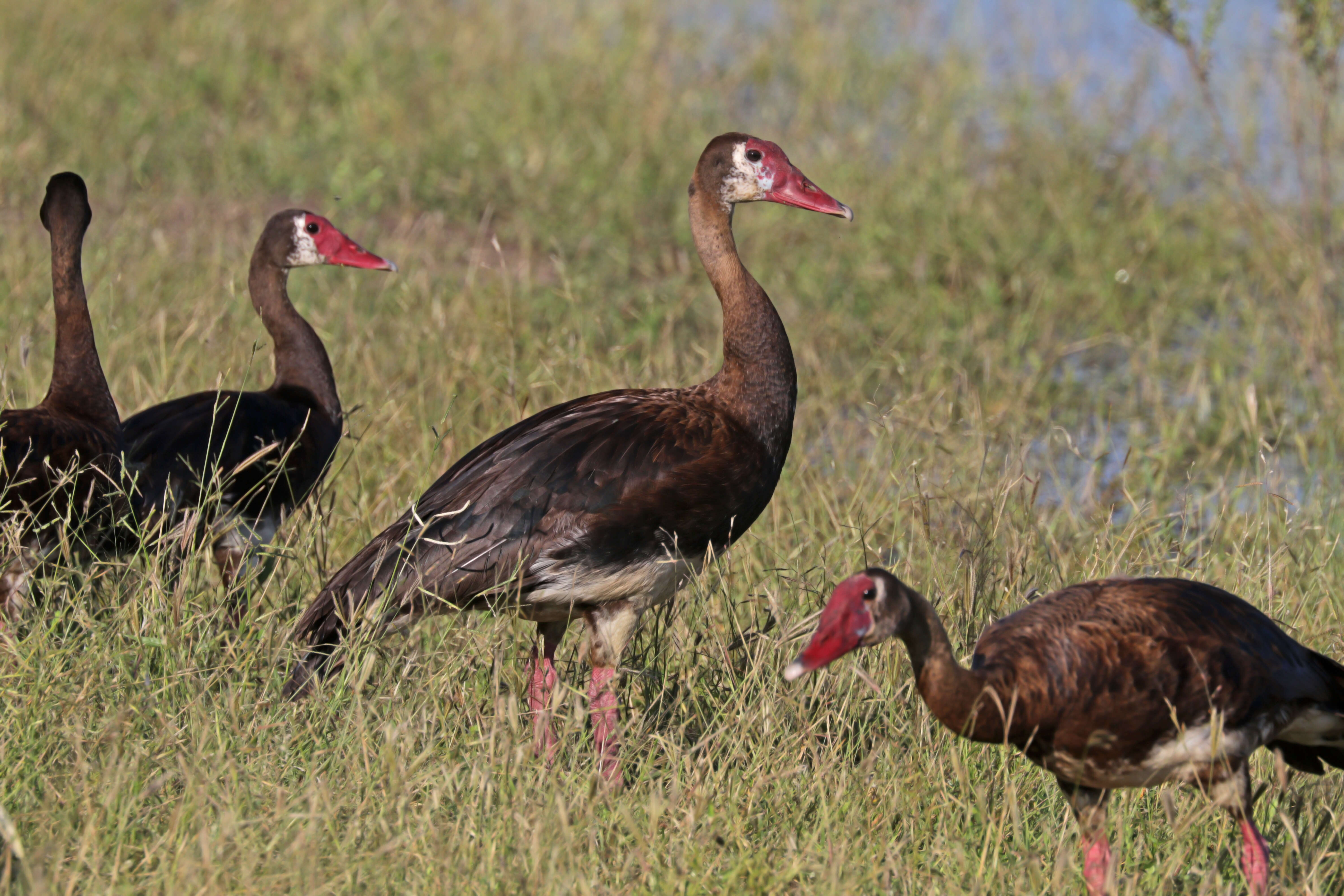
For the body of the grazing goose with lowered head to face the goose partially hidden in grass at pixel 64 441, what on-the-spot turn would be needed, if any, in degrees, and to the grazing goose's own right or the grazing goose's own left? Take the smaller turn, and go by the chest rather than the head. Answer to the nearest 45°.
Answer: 0° — it already faces it

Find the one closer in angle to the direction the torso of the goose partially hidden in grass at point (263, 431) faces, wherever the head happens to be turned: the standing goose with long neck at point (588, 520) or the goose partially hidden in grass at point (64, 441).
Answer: the standing goose with long neck

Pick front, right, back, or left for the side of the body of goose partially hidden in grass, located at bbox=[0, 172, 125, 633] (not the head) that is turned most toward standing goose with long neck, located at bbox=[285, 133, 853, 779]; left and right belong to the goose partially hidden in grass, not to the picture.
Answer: right

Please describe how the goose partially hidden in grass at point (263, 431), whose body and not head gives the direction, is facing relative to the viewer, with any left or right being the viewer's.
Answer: facing to the right of the viewer

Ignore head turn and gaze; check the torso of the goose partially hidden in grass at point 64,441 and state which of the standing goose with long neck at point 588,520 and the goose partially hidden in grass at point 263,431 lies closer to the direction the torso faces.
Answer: the goose partially hidden in grass

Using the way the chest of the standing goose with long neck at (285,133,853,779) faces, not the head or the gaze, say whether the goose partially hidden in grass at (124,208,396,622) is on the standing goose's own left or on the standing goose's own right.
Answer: on the standing goose's own left

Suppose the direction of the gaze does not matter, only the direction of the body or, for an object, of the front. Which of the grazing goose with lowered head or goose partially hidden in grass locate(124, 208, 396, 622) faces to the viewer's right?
the goose partially hidden in grass

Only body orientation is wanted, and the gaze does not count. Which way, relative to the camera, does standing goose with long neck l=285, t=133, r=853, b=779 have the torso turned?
to the viewer's right

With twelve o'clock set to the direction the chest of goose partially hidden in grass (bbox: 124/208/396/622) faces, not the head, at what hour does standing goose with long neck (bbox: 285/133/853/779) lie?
The standing goose with long neck is roughly at 2 o'clock from the goose partially hidden in grass.

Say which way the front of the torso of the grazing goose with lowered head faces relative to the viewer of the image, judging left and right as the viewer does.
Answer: facing to the left of the viewer

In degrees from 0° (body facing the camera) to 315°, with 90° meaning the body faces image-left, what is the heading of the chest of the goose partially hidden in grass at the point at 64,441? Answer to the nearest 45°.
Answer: approximately 225°

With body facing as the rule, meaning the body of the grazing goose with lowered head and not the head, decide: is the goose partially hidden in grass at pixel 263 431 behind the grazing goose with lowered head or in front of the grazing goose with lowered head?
in front

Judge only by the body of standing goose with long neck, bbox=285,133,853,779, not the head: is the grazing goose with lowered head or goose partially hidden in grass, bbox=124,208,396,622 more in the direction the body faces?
the grazing goose with lowered head

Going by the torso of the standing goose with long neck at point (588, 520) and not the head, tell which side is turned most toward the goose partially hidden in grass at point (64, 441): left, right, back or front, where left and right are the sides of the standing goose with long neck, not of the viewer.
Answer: back

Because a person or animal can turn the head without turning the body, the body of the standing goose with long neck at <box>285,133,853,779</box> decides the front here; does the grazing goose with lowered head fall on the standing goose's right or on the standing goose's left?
on the standing goose's right
